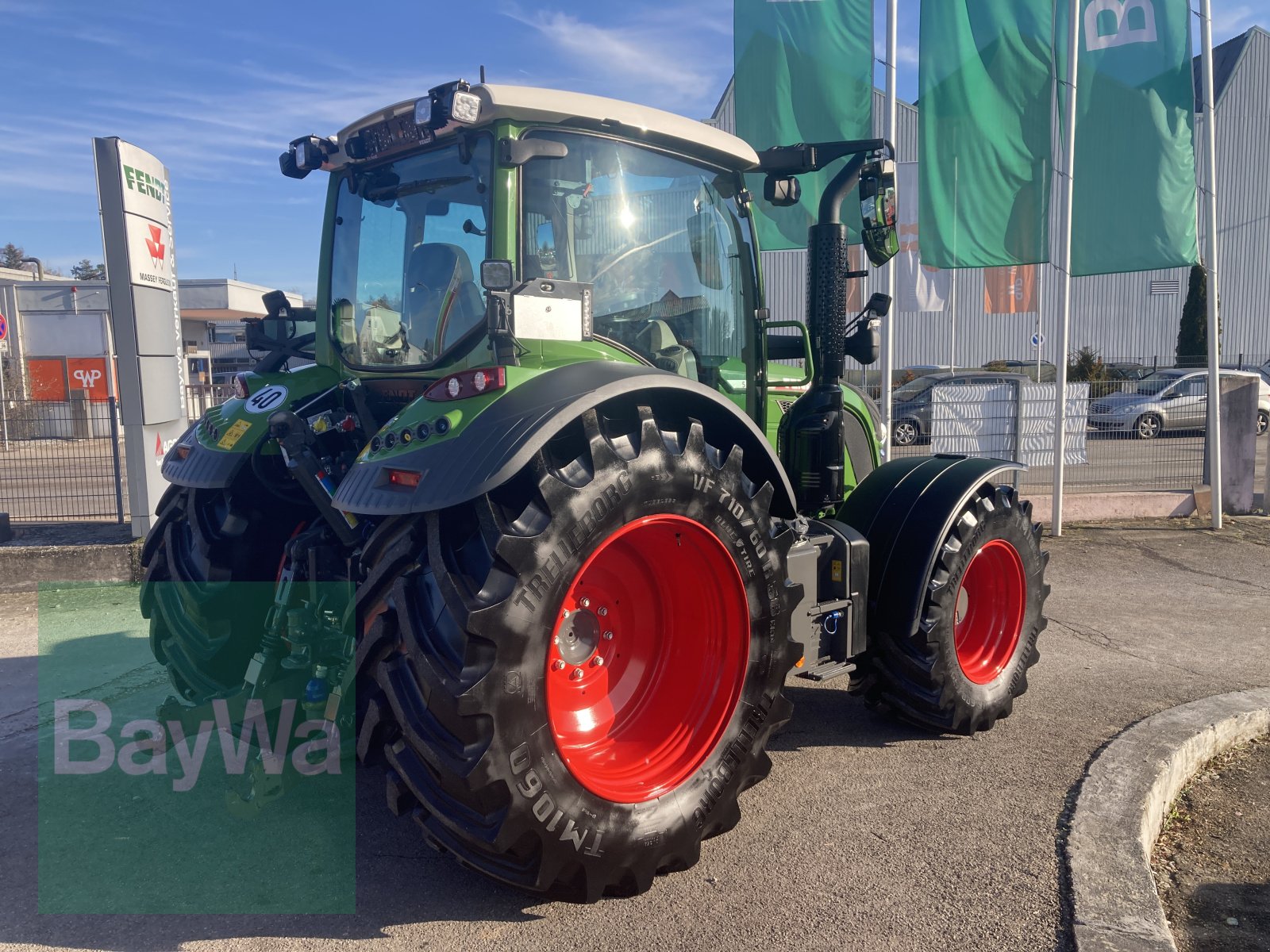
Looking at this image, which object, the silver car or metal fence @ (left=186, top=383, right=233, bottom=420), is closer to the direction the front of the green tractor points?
the silver car

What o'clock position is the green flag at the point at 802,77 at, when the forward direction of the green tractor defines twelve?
The green flag is roughly at 11 o'clock from the green tractor.

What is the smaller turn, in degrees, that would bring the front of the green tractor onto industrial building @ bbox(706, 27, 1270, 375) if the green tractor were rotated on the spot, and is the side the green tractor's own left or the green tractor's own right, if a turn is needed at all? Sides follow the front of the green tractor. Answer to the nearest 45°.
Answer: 0° — it already faces it

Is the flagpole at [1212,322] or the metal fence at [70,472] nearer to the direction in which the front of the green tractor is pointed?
the flagpole

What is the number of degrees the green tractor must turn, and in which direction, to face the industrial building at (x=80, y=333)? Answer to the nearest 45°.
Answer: approximately 90° to its left

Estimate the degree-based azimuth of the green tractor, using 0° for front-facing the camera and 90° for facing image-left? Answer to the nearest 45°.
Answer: approximately 225°

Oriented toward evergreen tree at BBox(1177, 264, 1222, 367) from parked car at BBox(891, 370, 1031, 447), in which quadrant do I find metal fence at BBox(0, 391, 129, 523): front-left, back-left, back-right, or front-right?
back-left

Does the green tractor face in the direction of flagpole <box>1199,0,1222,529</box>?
yes

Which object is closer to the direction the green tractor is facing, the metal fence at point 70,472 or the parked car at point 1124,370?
the parked car

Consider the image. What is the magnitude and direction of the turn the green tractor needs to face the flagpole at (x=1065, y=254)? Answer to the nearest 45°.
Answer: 0° — it already faces it
